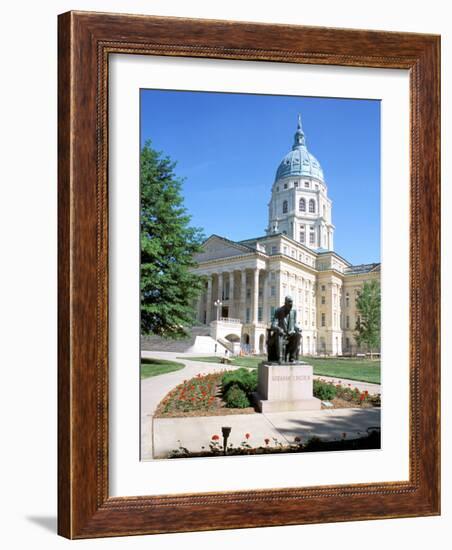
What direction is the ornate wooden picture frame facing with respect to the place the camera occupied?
facing the viewer and to the right of the viewer
